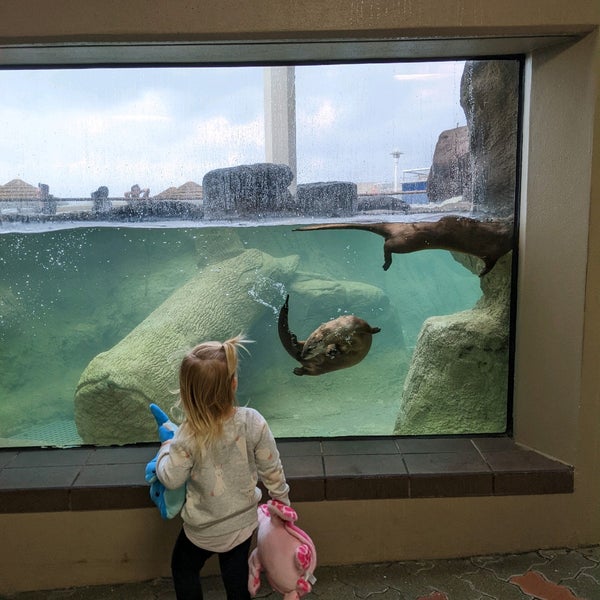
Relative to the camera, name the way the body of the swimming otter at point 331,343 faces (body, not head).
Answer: to the viewer's right

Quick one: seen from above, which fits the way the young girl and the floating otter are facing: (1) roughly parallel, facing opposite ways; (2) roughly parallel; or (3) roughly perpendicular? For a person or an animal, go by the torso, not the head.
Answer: roughly perpendicular

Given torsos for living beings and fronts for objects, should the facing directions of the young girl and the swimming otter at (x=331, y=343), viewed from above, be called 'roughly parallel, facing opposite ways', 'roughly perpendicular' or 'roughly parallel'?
roughly perpendicular

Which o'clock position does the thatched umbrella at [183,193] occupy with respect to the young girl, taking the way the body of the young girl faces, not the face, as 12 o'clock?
The thatched umbrella is roughly at 12 o'clock from the young girl.

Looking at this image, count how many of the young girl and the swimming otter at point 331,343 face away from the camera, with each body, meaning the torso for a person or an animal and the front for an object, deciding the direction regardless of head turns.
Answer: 1

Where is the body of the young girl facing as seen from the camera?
away from the camera

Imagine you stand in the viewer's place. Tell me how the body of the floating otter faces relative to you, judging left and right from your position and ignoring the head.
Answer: facing to the right of the viewer

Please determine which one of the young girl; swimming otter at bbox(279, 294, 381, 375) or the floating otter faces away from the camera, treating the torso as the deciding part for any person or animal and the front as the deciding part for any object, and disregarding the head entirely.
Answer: the young girl

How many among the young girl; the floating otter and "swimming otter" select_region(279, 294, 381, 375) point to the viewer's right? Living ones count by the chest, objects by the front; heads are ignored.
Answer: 2

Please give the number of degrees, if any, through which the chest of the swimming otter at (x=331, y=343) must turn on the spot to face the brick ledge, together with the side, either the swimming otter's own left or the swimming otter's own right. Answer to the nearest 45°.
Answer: approximately 90° to the swimming otter's own right
